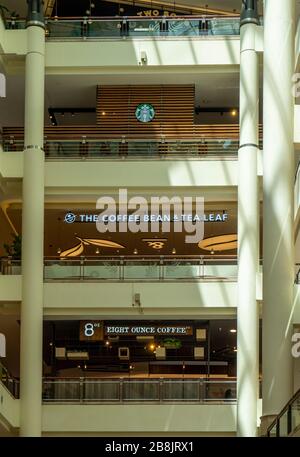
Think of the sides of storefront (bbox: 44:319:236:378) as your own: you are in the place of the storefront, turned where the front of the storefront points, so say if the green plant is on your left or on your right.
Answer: on your right

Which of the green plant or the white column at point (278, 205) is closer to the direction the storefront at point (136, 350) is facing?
the white column

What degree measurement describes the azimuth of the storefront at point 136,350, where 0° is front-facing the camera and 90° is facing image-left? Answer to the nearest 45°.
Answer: approximately 0°

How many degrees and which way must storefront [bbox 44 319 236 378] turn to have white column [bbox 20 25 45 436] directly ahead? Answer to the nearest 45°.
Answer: approximately 45° to its right

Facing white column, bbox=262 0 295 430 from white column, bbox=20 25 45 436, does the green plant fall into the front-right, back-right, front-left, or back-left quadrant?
back-left

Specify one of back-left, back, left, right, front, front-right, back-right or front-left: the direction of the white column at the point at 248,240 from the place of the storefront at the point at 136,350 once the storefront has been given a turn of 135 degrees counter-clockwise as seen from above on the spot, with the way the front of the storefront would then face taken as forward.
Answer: right

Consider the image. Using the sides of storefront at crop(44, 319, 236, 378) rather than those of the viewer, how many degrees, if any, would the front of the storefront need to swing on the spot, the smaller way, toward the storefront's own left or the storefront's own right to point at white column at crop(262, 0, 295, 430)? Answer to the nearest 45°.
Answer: approximately 45° to the storefront's own left
